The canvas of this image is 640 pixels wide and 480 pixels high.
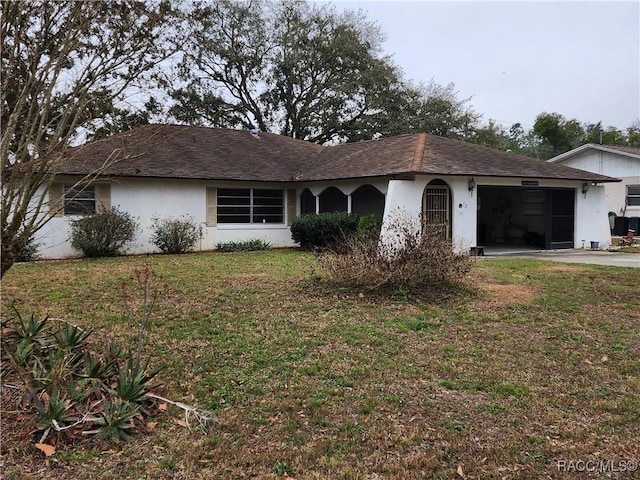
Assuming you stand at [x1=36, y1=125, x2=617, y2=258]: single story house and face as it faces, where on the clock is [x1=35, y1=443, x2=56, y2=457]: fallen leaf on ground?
The fallen leaf on ground is roughly at 12 o'clock from the single story house.

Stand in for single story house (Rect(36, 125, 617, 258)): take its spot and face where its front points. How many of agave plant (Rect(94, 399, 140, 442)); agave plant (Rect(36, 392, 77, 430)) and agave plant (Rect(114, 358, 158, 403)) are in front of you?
3

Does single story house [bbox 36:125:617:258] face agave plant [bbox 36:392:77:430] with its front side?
yes

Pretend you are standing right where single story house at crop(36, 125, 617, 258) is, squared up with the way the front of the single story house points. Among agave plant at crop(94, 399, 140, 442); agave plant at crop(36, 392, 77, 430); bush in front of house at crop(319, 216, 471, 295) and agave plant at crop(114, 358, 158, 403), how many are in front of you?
4

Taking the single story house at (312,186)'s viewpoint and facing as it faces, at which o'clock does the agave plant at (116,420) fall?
The agave plant is roughly at 12 o'clock from the single story house.

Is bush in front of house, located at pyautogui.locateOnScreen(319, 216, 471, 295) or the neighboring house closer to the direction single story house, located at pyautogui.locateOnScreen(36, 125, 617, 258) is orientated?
the bush in front of house

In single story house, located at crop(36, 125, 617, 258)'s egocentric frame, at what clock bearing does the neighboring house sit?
The neighboring house is roughly at 8 o'clock from the single story house.

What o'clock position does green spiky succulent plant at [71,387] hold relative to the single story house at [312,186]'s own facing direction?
The green spiky succulent plant is roughly at 12 o'clock from the single story house.

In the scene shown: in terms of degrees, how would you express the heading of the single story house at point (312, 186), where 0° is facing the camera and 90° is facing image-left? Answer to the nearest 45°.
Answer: approximately 0°

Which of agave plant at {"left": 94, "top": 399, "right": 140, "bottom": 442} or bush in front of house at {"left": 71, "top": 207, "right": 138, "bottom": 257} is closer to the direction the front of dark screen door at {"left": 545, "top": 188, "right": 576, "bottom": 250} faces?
the agave plant

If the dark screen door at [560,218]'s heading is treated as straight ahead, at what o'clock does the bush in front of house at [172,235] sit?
The bush in front of house is roughly at 2 o'clock from the dark screen door.
